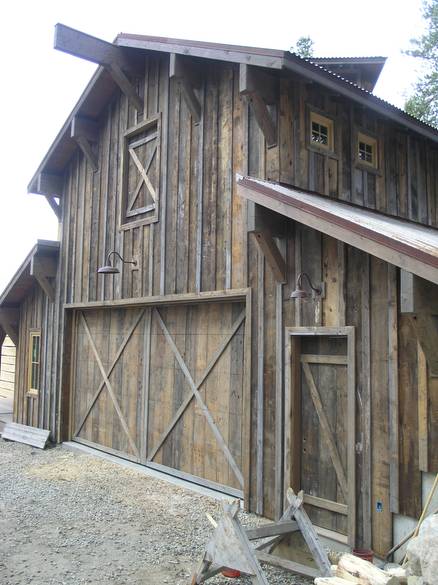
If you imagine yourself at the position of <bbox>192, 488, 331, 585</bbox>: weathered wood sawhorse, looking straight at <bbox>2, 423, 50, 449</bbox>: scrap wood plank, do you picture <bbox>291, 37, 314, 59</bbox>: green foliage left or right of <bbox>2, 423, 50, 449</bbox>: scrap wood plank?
right

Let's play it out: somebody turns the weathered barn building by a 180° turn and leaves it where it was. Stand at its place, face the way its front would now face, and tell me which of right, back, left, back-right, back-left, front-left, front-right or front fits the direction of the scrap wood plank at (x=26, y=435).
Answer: left

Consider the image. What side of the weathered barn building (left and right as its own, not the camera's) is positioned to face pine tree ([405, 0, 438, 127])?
back

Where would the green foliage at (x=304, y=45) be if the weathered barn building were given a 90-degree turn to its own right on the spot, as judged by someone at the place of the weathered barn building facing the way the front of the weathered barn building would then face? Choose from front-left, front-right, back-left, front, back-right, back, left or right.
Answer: front-right

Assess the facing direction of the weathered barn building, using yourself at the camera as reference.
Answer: facing the viewer and to the left of the viewer
